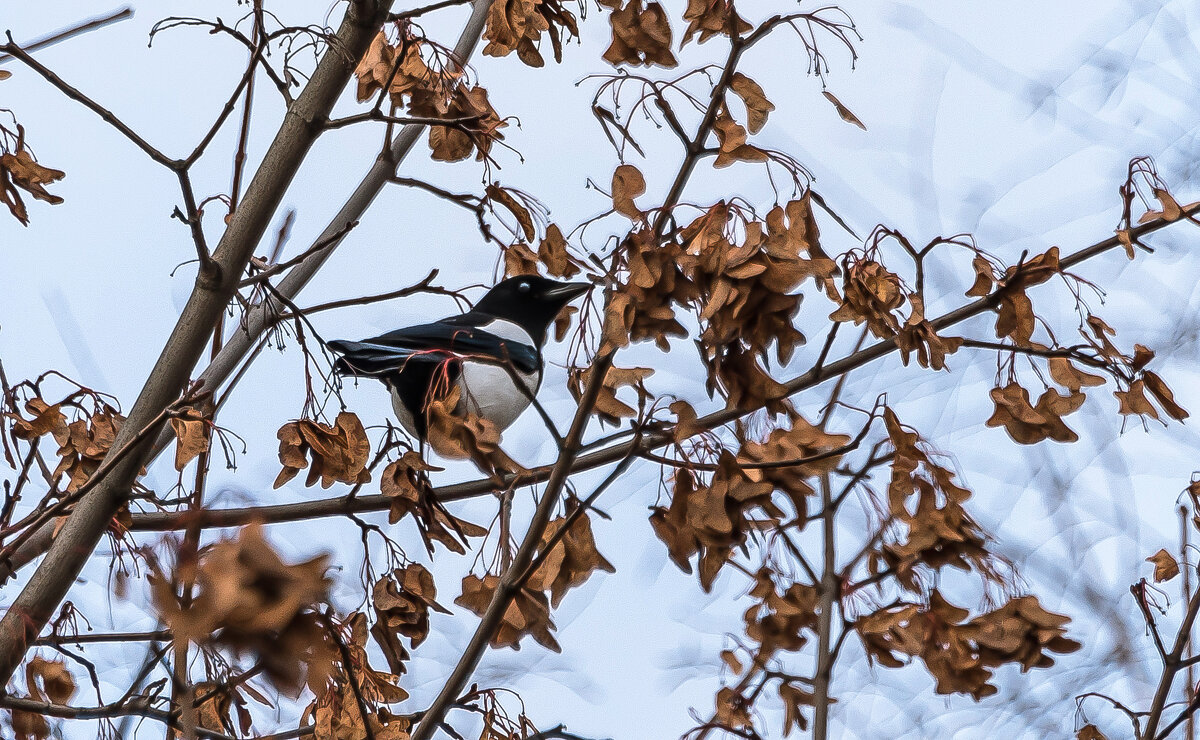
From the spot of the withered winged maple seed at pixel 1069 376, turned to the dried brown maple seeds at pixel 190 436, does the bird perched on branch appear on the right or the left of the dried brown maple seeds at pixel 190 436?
right

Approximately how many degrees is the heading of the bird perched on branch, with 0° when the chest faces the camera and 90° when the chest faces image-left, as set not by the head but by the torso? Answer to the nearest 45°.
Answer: approximately 270°

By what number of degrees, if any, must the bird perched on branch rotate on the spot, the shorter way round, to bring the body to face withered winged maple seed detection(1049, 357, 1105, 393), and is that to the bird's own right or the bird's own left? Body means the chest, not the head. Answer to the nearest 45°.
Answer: approximately 45° to the bird's own right

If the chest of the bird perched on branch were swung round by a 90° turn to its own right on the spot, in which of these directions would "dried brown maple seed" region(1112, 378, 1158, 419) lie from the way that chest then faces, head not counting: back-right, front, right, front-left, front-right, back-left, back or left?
front-left

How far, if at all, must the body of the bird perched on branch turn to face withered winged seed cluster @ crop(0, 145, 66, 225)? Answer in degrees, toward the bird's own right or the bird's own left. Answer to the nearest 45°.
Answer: approximately 135° to the bird's own right
